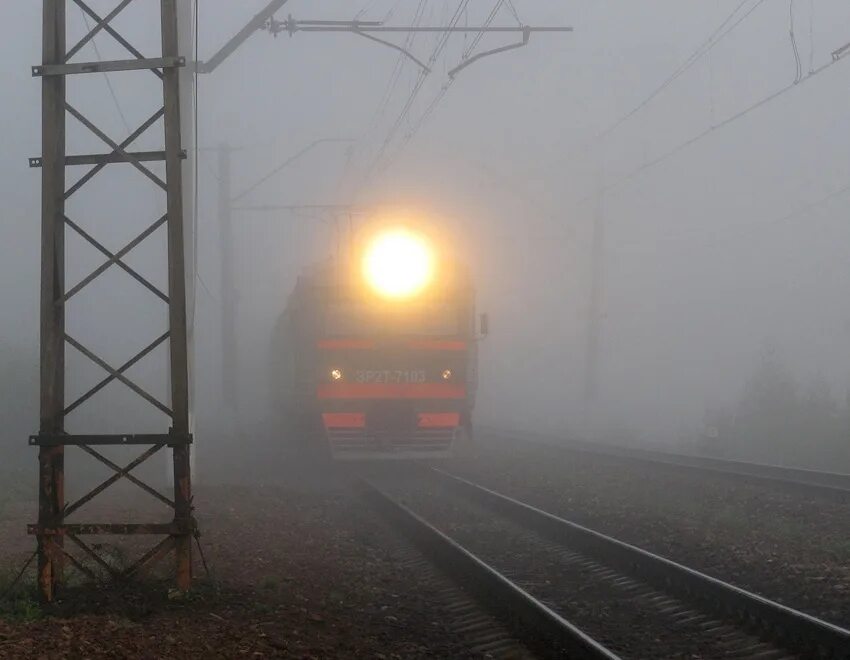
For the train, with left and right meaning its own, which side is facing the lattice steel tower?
front

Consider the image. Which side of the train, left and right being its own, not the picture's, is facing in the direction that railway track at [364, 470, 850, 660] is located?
front

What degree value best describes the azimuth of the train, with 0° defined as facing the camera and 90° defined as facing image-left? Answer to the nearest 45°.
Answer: approximately 0°
